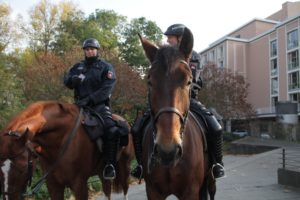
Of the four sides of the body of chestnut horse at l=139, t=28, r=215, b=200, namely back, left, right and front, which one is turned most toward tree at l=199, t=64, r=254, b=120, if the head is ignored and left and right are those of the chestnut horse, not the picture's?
back

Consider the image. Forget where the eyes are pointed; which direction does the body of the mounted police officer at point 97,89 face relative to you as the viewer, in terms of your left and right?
facing the viewer and to the left of the viewer

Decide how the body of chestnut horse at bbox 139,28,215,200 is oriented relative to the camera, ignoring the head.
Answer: toward the camera

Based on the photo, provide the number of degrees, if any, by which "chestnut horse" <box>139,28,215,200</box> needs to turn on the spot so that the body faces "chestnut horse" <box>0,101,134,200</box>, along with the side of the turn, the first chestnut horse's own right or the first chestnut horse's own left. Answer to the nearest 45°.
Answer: approximately 135° to the first chestnut horse's own right

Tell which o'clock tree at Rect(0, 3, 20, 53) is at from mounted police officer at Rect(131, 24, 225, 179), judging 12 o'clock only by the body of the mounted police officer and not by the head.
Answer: The tree is roughly at 5 o'clock from the mounted police officer.

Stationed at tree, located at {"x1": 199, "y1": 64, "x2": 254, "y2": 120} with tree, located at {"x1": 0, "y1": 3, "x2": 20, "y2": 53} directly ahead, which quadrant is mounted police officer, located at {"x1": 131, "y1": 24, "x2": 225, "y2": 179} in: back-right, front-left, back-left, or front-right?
front-left

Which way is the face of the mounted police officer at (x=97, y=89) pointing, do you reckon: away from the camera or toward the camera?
toward the camera

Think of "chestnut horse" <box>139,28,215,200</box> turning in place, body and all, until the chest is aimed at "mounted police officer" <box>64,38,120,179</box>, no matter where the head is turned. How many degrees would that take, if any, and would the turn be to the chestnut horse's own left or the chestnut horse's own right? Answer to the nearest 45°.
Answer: approximately 135° to the chestnut horse's own right

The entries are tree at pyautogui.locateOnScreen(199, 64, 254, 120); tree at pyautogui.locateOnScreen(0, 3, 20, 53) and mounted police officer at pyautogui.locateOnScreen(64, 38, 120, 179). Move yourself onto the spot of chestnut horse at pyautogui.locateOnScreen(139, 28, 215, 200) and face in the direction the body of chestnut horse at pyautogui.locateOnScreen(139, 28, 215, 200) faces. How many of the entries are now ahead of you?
0

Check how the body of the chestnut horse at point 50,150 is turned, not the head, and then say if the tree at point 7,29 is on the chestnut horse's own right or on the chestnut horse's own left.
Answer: on the chestnut horse's own right

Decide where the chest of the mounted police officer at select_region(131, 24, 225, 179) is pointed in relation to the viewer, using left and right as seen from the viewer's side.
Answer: facing the viewer

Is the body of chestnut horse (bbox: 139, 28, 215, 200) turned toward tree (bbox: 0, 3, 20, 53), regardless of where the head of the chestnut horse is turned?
no
